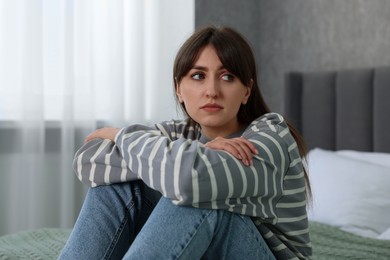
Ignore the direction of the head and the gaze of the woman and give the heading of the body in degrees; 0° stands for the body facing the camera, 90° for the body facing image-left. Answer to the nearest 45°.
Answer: approximately 45°

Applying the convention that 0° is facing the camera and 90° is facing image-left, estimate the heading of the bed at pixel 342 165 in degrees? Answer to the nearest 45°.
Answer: approximately 45°
